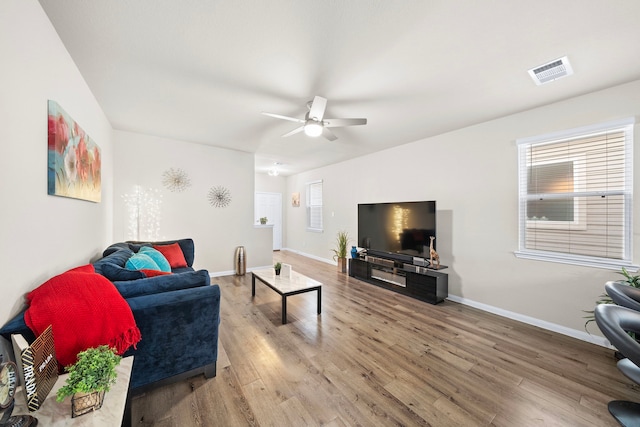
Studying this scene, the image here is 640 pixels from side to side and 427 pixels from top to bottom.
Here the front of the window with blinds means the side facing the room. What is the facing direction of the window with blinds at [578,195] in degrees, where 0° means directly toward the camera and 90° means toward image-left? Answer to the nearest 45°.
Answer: approximately 45°

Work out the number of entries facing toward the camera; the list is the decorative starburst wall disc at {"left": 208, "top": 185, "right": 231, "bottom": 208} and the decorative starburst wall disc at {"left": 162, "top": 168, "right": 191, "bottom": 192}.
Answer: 2

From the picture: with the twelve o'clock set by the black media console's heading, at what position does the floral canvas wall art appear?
The floral canvas wall art is roughly at 12 o'clock from the black media console.

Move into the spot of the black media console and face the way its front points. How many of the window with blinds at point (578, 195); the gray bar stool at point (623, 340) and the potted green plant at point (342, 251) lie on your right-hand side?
1

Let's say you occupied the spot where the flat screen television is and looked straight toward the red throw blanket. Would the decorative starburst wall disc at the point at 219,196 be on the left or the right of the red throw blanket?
right

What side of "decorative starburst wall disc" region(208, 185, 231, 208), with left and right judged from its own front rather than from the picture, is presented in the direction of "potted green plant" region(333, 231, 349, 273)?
left

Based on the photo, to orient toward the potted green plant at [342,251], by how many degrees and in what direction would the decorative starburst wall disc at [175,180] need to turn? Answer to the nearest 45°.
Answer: approximately 90° to its left

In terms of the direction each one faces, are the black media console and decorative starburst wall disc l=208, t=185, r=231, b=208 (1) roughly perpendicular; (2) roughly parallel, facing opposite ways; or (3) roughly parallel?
roughly perpendicular

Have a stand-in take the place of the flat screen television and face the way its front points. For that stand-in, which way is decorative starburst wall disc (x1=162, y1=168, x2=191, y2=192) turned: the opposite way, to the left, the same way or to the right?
to the left

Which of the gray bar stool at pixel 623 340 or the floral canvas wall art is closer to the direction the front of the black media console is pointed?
the floral canvas wall art

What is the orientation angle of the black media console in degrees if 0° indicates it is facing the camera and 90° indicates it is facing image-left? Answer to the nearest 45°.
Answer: approximately 45°

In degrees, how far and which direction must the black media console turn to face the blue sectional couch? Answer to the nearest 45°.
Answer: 0° — it already faces it
